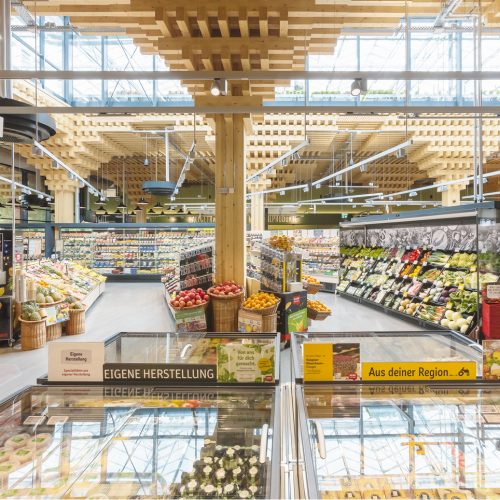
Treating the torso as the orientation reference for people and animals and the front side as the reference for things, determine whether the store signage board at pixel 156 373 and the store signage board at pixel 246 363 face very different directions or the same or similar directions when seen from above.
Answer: same or similar directions

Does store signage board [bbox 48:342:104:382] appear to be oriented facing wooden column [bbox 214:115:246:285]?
no

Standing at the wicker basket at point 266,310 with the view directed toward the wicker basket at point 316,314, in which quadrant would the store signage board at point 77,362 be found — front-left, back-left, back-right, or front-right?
back-right

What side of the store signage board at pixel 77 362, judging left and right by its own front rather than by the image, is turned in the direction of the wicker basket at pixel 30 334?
back

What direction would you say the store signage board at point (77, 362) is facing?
toward the camera

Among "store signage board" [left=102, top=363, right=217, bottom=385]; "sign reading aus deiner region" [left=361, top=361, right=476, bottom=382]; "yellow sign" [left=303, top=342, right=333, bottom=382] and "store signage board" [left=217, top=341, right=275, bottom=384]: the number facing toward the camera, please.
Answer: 4

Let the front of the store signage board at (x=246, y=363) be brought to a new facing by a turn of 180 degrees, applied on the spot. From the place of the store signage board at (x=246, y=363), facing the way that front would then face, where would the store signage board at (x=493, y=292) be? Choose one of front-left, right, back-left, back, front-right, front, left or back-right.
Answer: front-right

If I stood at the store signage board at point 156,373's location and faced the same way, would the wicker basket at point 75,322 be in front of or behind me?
behind

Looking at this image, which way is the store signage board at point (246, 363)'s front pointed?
toward the camera

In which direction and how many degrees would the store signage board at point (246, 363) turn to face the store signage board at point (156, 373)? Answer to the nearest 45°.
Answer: approximately 90° to its right

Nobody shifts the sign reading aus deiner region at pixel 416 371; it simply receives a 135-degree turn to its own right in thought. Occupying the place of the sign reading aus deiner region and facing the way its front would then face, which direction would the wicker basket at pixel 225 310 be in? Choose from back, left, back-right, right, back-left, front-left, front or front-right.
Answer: front

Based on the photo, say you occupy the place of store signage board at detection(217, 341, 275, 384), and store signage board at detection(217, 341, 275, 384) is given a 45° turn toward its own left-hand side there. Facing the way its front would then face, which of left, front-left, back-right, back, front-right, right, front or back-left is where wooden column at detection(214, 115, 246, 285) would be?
back-left

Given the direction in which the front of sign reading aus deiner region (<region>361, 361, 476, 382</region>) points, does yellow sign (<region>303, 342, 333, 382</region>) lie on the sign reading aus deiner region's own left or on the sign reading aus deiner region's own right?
on the sign reading aus deiner region's own right

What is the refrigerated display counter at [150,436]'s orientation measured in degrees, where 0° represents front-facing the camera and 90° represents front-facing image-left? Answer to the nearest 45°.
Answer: approximately 0°
